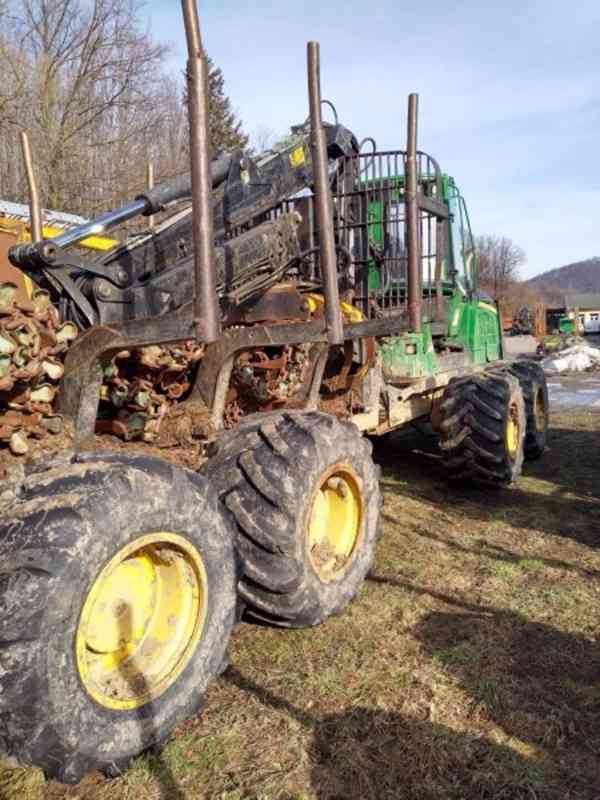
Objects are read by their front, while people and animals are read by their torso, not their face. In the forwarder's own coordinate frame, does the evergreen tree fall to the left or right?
on its left

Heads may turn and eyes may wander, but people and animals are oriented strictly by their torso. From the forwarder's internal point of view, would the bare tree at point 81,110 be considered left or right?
on its left

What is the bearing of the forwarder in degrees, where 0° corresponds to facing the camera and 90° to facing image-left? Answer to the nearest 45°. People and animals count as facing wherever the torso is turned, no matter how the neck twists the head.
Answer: approximately 225°
